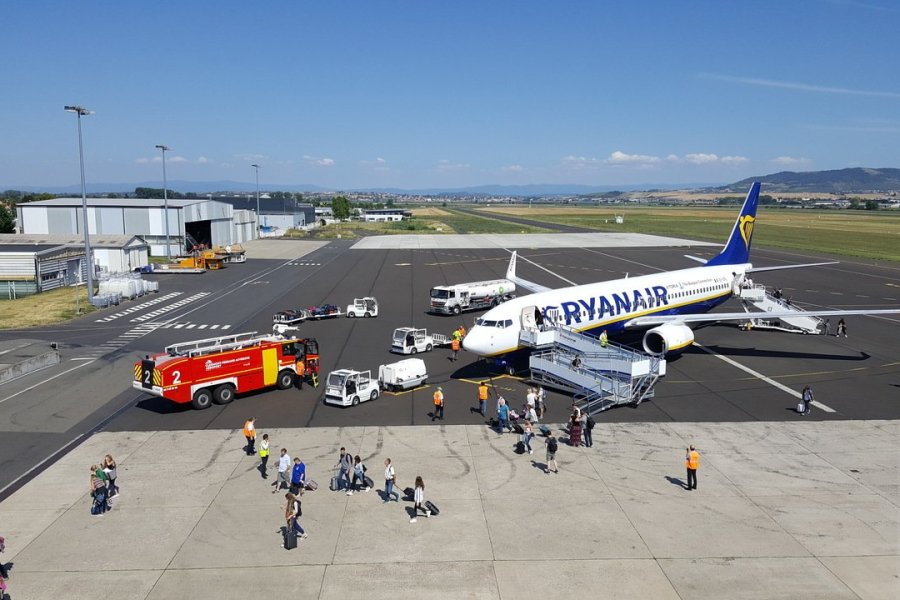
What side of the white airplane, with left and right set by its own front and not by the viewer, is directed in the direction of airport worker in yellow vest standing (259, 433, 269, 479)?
front

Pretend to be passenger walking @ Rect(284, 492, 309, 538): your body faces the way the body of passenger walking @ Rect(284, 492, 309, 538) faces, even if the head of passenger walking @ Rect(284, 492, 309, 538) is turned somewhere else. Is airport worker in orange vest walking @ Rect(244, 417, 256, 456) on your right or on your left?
on your right

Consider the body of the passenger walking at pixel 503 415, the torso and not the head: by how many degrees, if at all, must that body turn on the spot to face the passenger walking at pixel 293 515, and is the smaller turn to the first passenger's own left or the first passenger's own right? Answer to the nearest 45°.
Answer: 0° — they already face them

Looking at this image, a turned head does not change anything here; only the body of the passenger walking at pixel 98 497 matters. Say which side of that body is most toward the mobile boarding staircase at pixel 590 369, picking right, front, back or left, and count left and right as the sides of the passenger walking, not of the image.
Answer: back

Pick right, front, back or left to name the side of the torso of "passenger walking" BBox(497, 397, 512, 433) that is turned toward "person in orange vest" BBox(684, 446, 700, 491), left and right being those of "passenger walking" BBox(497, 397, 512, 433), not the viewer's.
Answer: left

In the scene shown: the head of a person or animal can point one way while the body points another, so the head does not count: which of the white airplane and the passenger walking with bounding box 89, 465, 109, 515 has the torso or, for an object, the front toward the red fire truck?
the white airplane

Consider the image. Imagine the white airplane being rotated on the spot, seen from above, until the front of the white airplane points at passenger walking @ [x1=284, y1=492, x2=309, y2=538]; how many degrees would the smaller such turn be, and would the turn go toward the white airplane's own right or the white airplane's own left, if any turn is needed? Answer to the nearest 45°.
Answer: approximately 45° to the white airplane's own left

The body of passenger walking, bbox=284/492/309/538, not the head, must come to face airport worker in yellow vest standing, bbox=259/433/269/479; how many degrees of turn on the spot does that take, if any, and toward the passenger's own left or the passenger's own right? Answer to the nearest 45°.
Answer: approximately 90° to the passenger's own right
